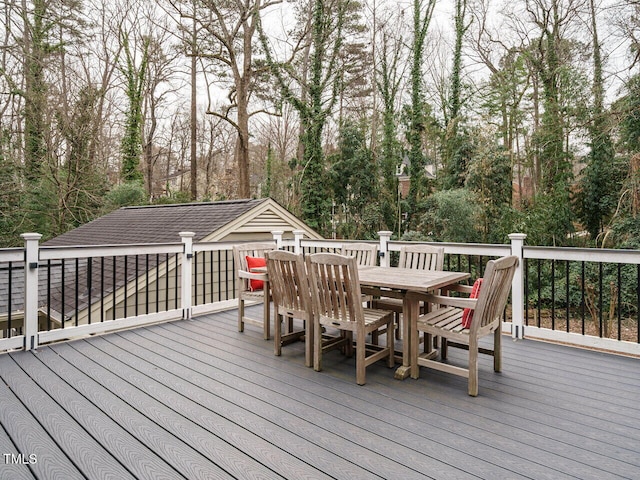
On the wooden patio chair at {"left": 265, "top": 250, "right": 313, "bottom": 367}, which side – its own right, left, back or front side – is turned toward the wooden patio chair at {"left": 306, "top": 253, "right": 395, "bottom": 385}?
right

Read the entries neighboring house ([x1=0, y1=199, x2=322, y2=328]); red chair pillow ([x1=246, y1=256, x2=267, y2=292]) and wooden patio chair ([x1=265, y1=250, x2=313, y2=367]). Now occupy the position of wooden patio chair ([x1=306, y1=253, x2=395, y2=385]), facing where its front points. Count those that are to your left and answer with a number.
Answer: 3

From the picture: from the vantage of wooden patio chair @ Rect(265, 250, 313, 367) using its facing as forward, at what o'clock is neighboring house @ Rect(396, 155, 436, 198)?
The neighboring house is roughly at 11 o'clock from the wooden patio chair.

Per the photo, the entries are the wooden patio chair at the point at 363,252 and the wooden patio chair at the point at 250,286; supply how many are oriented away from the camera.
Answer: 0

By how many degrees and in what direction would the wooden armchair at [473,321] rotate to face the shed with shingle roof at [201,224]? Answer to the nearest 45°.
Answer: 0° — it already faces it

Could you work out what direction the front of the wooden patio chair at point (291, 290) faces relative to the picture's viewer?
facing away from the viewer and to the right of the viewer

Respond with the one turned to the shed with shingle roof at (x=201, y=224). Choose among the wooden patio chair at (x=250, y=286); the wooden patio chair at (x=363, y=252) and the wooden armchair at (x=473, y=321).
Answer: the wooden armchair

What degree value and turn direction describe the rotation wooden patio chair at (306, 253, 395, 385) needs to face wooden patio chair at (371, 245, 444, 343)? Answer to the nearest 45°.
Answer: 0° — it already faces it

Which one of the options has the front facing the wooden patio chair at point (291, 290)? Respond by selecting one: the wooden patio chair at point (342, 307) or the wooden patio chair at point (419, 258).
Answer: the wooden patio chair at point (419, 258)

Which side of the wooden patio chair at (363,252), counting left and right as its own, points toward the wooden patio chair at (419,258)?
left

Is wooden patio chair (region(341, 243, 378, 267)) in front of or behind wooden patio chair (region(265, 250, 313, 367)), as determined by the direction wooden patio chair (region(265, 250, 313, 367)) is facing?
in front

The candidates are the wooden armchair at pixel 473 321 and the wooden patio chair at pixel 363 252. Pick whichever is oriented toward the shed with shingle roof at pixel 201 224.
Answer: the wooden armchair

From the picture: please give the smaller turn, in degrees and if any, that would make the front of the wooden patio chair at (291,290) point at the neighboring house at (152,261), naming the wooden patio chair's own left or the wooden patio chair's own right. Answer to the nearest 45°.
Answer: approximately 90° to the wooden patio chair's own left
